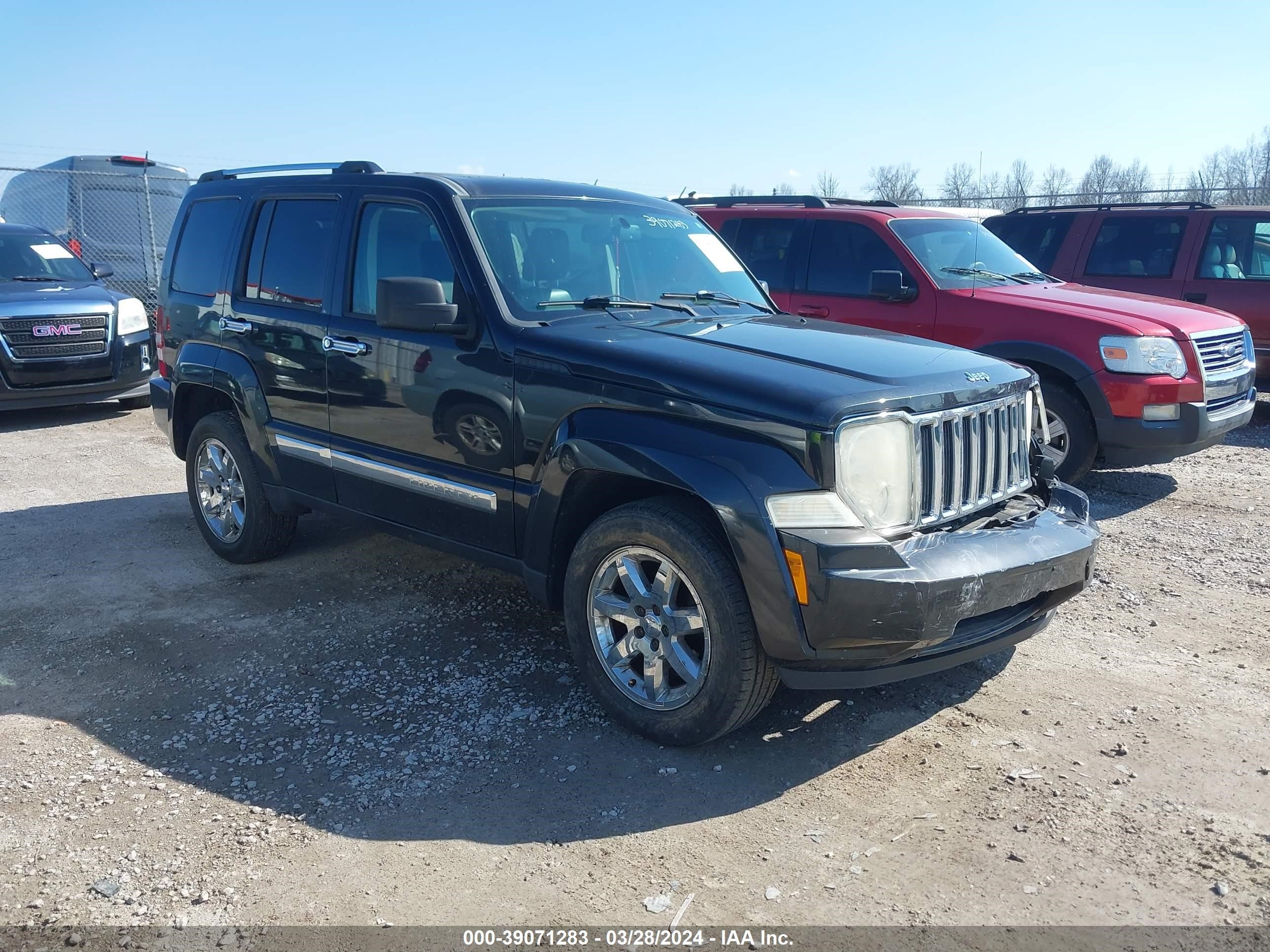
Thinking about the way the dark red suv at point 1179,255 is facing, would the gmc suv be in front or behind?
behind

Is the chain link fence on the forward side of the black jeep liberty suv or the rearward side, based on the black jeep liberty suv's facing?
on the rearward side

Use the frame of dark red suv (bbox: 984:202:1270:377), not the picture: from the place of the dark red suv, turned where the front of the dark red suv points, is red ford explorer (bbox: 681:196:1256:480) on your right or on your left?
on your right

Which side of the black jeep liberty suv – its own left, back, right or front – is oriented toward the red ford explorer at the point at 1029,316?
left

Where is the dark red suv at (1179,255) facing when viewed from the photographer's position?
facing to the right of the viewer

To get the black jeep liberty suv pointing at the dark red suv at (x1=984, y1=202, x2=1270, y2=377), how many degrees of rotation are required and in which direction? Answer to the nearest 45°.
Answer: approximately 90° to its left
